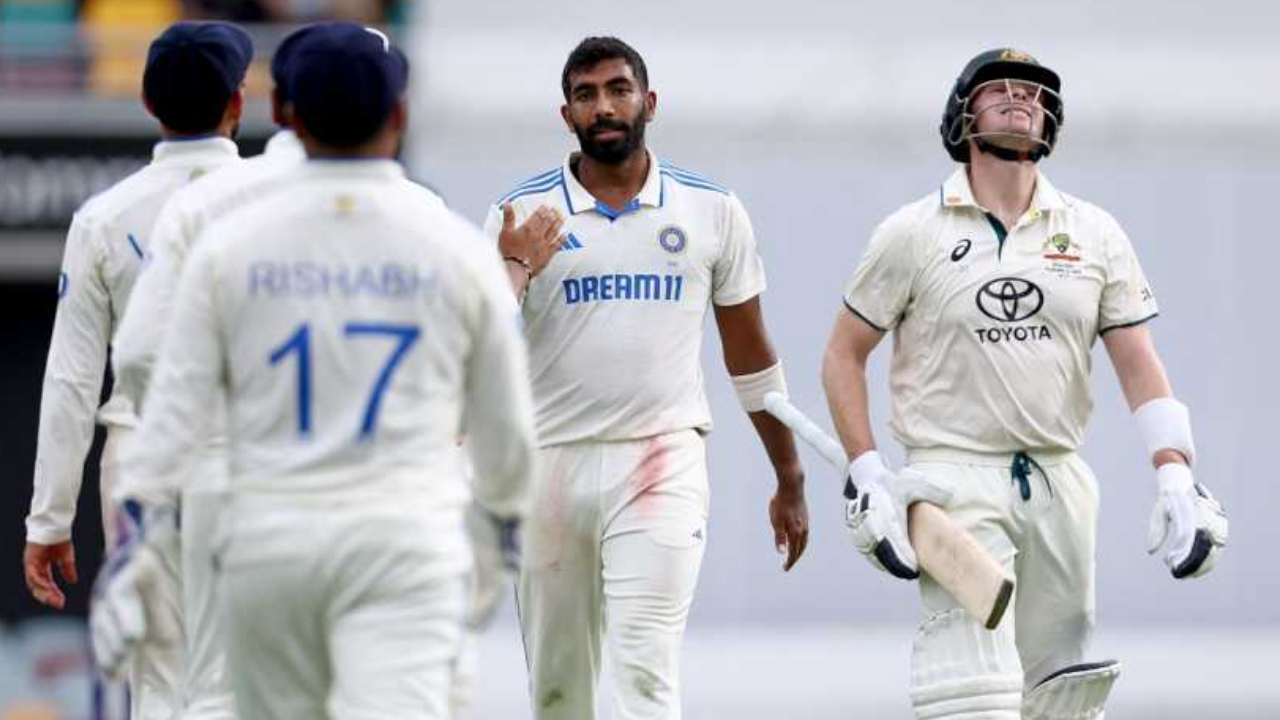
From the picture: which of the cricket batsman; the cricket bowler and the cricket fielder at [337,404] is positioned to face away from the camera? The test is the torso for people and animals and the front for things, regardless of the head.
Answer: the cricket fielder

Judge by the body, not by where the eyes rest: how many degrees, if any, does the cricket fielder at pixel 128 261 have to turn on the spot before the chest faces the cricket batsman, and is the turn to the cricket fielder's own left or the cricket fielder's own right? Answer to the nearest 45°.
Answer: approximately 45° to the cricket fielder's own right

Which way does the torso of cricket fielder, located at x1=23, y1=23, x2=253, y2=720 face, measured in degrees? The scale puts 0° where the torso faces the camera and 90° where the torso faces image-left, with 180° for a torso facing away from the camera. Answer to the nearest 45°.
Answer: approximately 225°

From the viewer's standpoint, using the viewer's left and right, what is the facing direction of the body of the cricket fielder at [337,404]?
facing away from the viewer

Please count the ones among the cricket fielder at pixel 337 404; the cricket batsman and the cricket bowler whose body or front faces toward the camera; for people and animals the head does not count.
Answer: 2

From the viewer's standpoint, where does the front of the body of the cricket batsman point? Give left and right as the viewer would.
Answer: facing the viewer

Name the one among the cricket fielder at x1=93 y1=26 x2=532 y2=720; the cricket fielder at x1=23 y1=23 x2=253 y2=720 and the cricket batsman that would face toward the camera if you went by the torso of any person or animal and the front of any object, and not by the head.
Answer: the cricket batsman

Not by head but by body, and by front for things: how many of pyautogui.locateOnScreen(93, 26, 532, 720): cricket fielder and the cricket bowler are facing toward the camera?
1

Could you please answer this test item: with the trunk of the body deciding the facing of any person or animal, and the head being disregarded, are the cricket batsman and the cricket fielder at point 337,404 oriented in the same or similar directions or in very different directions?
very different directions

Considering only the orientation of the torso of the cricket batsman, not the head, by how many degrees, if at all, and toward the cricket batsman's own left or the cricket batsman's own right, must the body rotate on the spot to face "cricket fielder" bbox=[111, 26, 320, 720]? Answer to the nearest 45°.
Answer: approximately 45° to the cricket batsman's own right

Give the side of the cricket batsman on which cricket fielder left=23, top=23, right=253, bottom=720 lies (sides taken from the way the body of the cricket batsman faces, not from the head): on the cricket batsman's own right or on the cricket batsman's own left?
on the cricket batsman's own right
